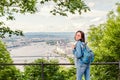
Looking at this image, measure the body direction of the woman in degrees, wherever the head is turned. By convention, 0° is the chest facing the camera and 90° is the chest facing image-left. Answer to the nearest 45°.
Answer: approximately 90°
